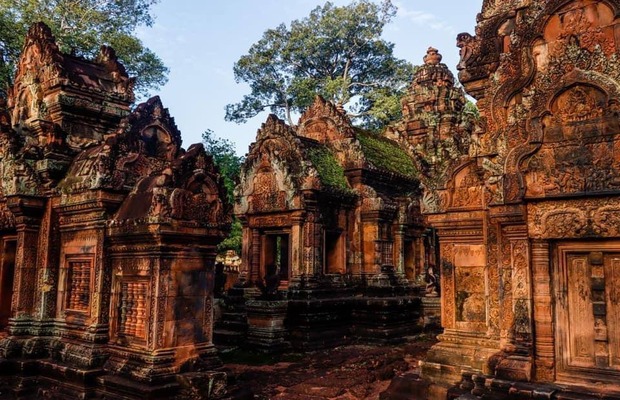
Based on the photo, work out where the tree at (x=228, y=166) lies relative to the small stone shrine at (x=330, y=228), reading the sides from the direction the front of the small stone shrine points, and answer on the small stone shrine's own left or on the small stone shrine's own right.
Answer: on the small stone shrine's own right

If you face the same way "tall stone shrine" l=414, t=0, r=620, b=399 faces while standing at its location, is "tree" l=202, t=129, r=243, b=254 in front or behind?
behind

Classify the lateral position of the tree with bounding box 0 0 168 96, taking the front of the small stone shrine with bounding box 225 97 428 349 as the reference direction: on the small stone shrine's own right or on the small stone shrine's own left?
on the small stone shrine's own right

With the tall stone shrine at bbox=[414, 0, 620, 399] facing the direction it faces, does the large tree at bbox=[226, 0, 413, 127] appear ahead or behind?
behind

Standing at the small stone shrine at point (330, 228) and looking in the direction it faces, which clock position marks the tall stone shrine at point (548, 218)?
the tall stone shrine at point (548, 218) is roughly at 10 o'clock from the small stone shrine at point (330, 228).

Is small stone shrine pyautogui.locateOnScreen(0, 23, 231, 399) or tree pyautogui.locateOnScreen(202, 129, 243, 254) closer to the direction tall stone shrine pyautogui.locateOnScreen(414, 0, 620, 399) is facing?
the small stone shrine

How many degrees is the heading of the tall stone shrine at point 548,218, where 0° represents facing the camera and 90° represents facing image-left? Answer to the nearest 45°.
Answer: approximately 0°

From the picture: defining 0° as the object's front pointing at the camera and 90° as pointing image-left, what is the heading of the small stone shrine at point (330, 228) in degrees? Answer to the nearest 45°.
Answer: approximately 45°
